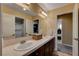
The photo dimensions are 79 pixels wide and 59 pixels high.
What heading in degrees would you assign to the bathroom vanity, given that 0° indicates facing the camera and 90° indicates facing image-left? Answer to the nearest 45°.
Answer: approximately 315°
